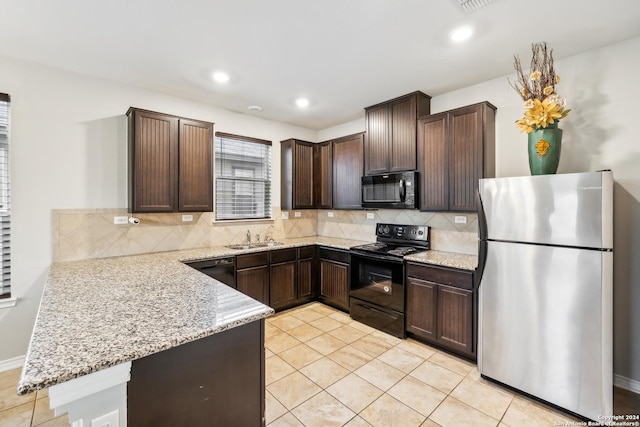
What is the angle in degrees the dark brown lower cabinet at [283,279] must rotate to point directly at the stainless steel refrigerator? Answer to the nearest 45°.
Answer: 0° — it already faces it

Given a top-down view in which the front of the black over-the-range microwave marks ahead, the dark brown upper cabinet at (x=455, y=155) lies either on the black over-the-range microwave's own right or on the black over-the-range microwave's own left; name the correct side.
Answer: on the black over-the-range microwave's own left

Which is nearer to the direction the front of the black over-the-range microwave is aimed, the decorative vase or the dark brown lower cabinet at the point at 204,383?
the dark brown lower cabinet

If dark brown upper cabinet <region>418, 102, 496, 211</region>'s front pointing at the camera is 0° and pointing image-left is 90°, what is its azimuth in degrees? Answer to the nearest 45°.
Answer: approximately 45°

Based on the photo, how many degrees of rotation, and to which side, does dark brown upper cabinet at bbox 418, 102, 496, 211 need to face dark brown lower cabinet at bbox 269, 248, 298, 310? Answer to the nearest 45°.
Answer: approximately 45° to its right

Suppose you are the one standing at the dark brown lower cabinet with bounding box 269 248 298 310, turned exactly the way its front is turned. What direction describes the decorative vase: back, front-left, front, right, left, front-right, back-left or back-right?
front

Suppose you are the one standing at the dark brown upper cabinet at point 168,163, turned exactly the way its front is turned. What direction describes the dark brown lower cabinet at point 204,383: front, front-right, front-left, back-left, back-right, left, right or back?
front-right

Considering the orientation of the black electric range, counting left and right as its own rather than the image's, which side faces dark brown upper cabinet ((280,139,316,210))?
right
